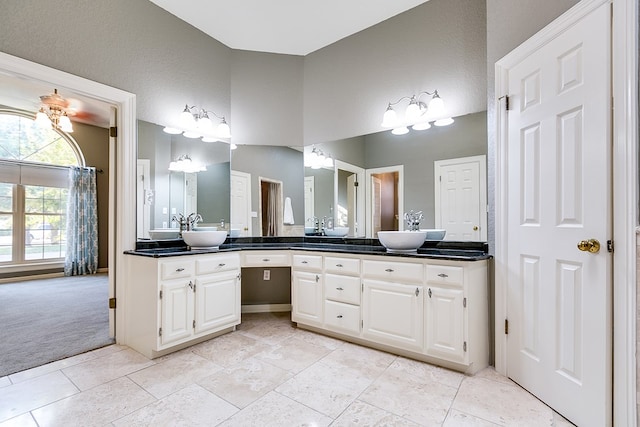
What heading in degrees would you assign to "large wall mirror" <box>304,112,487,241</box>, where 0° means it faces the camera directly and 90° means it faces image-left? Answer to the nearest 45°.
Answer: approximately 45°

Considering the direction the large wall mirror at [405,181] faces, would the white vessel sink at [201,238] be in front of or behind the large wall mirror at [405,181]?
in front

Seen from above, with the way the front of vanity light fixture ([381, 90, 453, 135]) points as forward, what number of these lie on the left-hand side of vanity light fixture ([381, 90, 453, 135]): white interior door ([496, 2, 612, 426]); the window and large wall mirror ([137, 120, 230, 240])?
1

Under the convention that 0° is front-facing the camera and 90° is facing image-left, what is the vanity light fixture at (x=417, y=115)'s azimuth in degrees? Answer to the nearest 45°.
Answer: approximately 45°

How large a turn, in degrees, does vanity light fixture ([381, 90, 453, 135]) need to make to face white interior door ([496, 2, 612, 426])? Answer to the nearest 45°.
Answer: approximately 90° to its left

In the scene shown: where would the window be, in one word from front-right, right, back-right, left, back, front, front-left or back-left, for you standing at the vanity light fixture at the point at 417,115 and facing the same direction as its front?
front-right

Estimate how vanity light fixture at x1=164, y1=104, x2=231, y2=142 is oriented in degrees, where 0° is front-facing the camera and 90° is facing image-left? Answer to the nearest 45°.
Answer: approximately 315°
